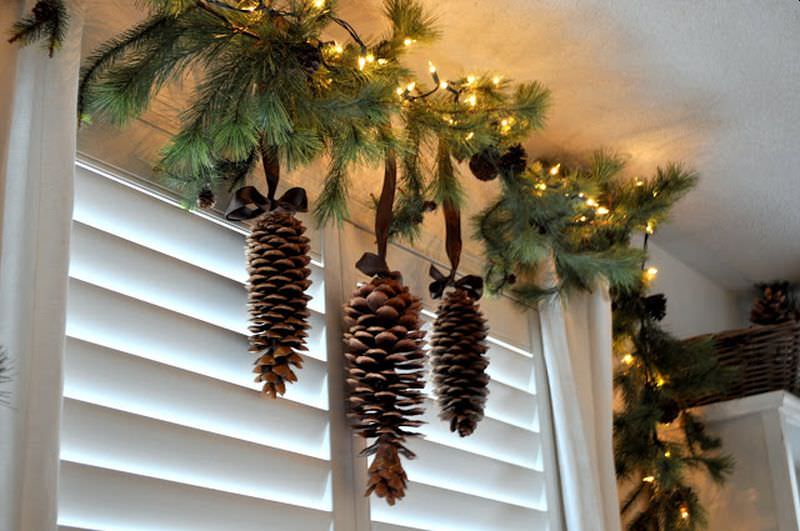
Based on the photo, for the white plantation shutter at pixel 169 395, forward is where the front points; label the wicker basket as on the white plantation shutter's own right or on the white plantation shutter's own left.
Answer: on the white plantation shutter's own left

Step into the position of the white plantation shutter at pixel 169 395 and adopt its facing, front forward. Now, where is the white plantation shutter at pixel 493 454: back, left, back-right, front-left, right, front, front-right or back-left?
left

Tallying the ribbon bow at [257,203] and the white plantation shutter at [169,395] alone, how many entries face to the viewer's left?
0

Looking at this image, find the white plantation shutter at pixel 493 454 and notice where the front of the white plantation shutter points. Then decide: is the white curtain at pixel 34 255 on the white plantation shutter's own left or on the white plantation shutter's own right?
on the white plantation shutter's own right

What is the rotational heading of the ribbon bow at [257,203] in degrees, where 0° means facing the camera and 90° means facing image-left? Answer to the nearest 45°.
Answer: approximately 315°

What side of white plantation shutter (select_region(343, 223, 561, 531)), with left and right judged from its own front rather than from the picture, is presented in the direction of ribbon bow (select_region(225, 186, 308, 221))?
right

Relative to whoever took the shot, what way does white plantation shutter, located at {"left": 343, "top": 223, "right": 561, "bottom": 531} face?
facing the viewer and to the right of the viewer

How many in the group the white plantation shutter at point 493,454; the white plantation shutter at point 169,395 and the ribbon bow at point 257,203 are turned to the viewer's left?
0
